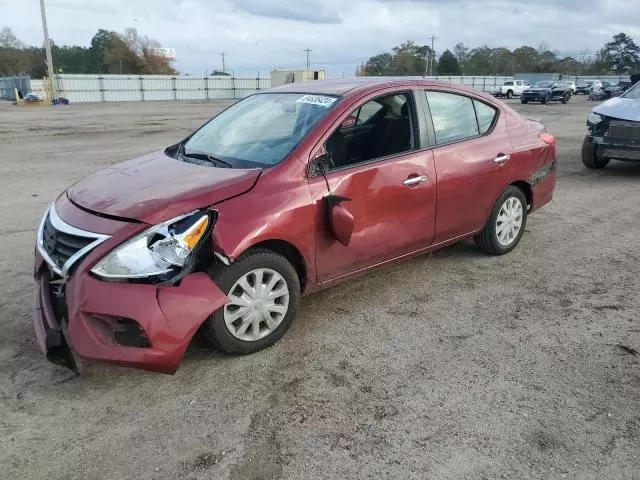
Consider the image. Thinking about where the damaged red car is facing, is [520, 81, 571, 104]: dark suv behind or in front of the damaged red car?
behind

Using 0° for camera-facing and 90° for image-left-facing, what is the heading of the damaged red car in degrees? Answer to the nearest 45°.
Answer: approximately 45°
